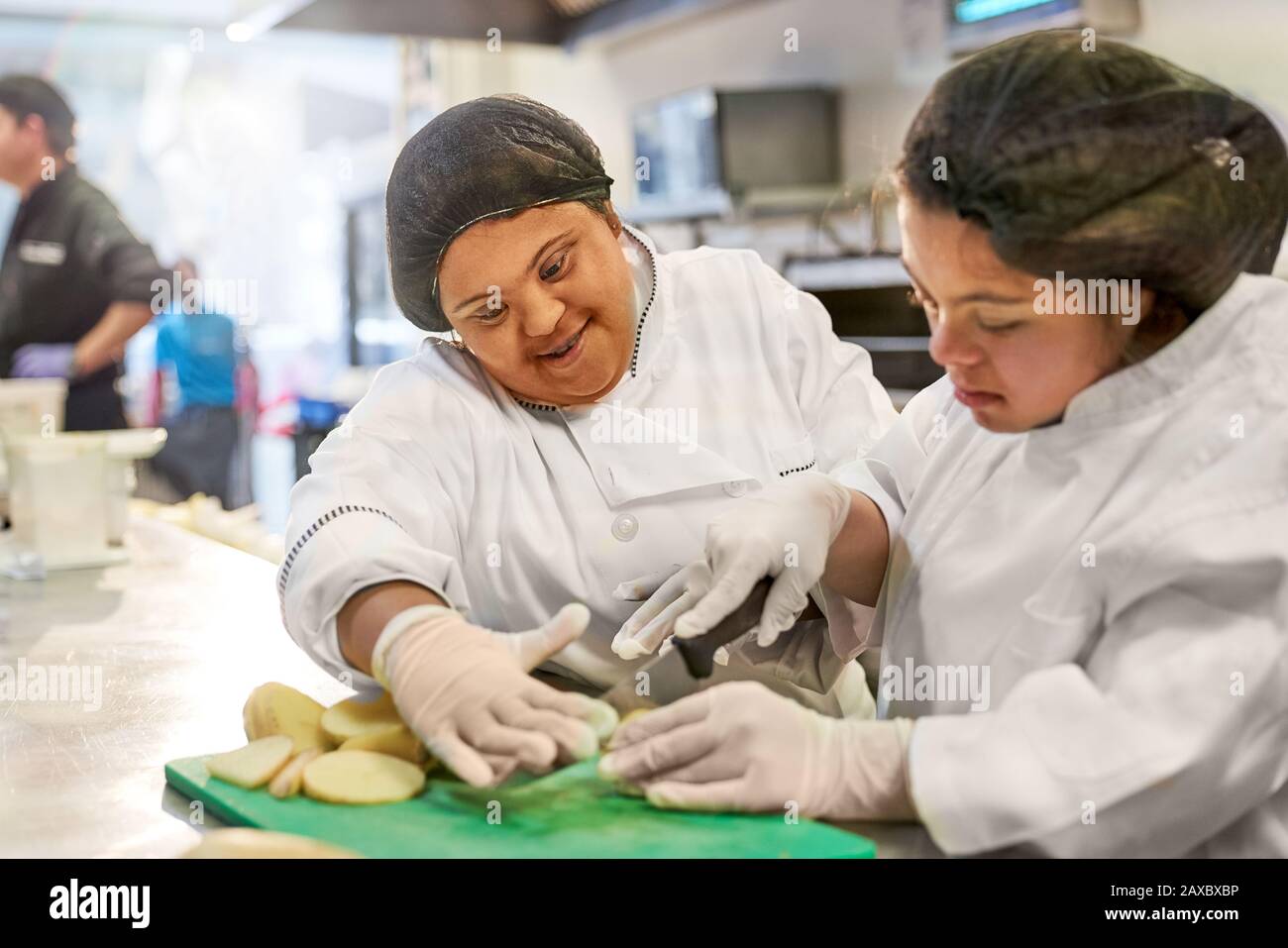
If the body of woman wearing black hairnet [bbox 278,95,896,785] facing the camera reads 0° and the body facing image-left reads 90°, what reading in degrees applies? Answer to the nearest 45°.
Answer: approximately 0°

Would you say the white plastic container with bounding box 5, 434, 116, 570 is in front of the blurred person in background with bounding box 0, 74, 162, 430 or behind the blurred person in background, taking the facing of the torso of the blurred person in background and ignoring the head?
in front

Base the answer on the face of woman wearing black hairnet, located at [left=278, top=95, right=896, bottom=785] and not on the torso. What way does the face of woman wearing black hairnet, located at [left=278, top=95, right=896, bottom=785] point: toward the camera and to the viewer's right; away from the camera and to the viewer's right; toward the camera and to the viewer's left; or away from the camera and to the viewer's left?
toward the camera and to the viewer's right
